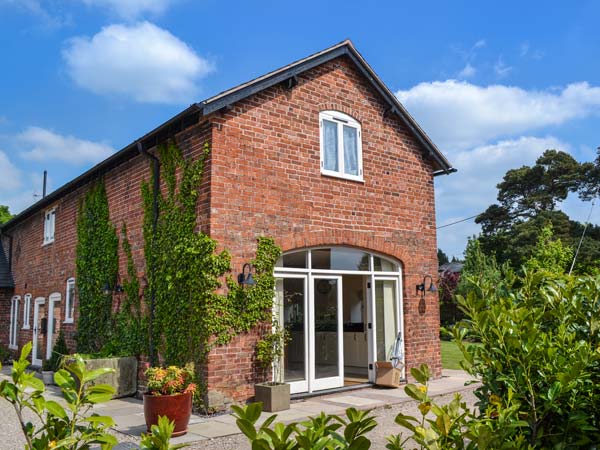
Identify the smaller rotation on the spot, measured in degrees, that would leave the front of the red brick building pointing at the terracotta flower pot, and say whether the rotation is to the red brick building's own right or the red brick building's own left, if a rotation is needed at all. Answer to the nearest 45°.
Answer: approximately 90° to the red brick building's own right

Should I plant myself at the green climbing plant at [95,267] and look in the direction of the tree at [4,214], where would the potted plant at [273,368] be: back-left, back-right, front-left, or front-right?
back-right

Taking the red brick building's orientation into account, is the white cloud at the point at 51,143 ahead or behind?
behind

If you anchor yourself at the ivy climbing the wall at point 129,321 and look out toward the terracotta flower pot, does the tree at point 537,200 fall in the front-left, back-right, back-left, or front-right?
back-left

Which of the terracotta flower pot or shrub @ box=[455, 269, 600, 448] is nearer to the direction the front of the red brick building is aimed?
the shrub

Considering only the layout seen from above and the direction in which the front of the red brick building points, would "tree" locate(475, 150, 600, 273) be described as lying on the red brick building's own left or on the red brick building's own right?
on the red brick building's own left

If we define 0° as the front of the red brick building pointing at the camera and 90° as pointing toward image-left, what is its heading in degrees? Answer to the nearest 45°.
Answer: approximately 315°
